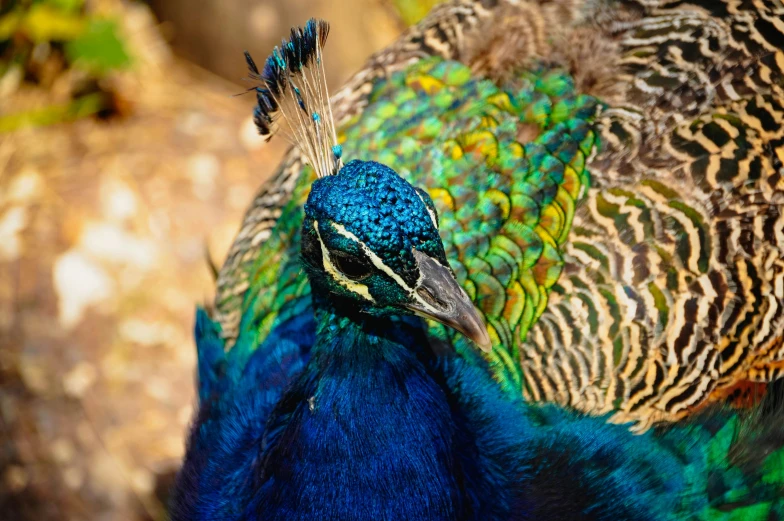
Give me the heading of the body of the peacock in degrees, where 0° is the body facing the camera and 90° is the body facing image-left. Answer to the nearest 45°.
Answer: approximately 45°
